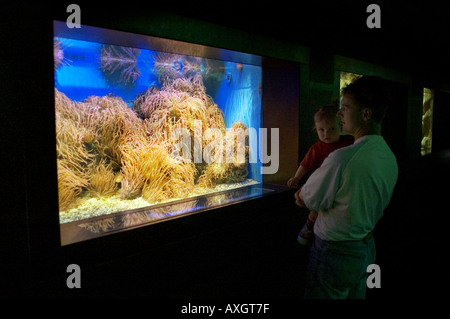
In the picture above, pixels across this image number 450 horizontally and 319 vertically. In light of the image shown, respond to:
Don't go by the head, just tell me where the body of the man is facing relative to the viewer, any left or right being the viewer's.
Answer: facing away from the viewer and to the left of the viewer

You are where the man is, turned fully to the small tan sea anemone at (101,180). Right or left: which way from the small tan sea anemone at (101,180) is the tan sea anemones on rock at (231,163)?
right

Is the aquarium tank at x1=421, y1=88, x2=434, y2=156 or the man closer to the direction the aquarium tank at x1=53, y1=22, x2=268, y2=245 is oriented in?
the man

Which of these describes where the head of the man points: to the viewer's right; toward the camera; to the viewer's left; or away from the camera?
to the viewer's left

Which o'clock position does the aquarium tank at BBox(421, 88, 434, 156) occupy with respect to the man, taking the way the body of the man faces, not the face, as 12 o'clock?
The aquarium tank is roughly at 2 o'clock from the man.

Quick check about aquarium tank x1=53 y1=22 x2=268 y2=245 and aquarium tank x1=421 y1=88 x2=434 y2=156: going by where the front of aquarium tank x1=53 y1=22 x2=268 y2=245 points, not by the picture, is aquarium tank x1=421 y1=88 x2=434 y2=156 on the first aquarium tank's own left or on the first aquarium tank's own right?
on the first aquarium tank's own left

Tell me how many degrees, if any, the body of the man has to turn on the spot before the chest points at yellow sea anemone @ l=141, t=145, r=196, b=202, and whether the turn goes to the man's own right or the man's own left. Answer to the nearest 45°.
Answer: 0° — they already face it
